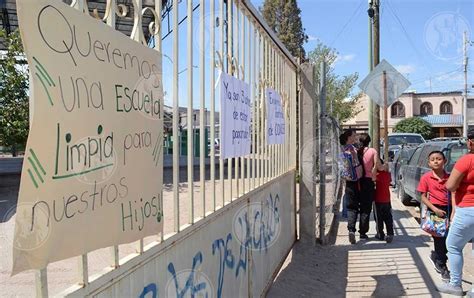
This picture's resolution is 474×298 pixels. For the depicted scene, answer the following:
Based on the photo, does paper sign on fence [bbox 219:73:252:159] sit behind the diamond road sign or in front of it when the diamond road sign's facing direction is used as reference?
behind

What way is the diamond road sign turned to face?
away from the camera

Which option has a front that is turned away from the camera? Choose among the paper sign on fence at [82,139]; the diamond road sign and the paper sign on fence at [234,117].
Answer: the diamond road sign

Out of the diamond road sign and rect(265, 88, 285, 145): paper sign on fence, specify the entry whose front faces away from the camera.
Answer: the diamond road sign

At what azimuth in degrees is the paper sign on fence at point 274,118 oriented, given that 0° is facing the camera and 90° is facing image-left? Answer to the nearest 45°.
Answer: approximately 315°

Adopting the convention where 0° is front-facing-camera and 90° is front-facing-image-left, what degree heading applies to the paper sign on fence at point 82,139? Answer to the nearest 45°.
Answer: approximately 315°

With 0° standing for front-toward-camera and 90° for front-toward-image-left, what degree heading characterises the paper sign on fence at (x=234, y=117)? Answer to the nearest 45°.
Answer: approximately 315°

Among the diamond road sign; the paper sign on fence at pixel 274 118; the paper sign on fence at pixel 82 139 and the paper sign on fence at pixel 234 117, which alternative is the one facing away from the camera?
the diamond road sign

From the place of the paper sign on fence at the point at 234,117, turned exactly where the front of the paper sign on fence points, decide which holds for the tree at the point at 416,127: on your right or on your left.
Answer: on your left
